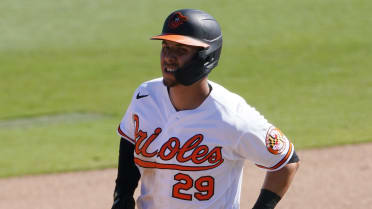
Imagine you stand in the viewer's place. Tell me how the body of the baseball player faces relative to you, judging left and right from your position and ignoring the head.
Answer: facing the viewer and to the left of the viewer

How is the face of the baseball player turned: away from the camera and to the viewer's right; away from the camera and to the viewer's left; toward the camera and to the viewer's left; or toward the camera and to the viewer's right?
toward the camera and to the viewer's left
